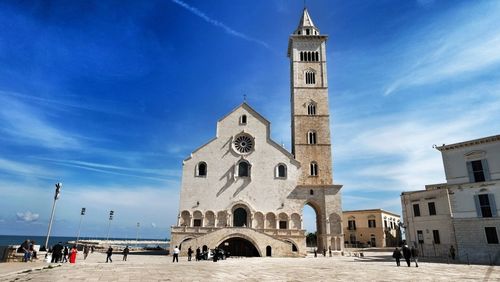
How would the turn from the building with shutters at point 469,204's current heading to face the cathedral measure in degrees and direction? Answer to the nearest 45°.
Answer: approximately 45° to its right

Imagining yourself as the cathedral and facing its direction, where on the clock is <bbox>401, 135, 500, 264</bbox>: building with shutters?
The building with shutters is roughly at 10 o'clock from the cathedral.

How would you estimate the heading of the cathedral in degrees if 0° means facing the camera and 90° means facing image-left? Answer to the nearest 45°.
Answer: approximately 0°

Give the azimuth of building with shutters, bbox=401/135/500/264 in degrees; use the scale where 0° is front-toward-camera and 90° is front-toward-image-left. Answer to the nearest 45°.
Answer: approximately 45°

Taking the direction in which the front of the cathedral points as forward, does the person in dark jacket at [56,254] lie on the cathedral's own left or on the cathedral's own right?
on the cathedral's own right

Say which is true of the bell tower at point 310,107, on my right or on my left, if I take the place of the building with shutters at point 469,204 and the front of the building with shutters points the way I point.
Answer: on my right

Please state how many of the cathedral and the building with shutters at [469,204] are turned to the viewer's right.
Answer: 0
